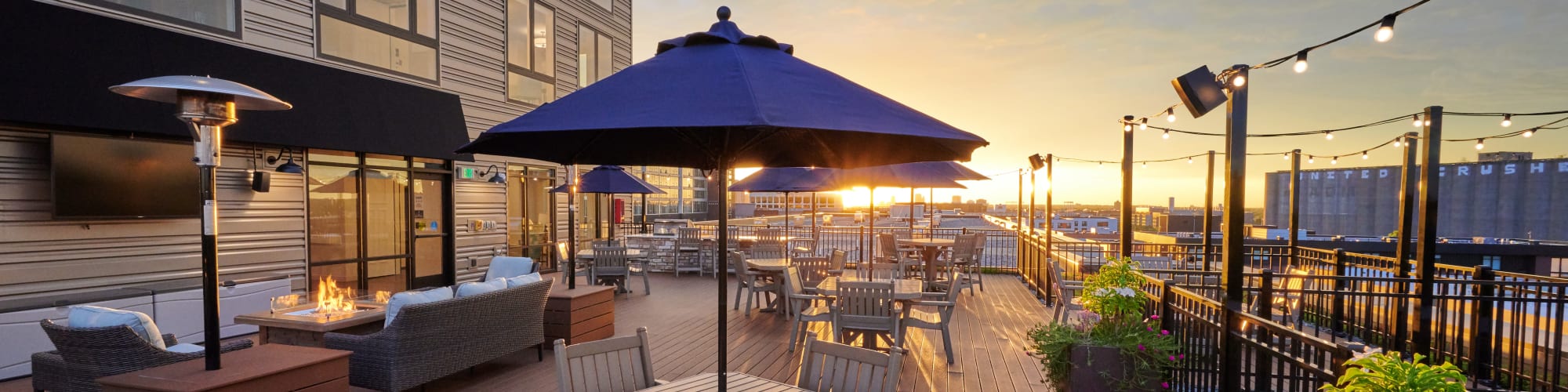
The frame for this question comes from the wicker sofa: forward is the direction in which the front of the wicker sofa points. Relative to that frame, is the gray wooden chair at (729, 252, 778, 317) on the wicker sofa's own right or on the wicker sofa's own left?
on the wicker sofa's own right

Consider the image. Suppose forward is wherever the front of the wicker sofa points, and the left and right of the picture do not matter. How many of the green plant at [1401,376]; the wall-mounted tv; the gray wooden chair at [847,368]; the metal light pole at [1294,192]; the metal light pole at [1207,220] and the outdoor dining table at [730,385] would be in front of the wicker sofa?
1

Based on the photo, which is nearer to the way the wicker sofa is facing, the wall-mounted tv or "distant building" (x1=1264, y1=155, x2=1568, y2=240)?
the wall-mounted tv

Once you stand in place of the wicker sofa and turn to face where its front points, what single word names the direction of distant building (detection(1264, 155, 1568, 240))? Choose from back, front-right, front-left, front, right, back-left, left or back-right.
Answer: back-right

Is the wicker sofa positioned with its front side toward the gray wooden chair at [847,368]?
no

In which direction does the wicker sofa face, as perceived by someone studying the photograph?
facing away from the viewer and to the left of the viewer

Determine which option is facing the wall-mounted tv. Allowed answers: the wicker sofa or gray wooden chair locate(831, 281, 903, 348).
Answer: the wicker sofa

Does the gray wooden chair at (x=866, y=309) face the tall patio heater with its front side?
no

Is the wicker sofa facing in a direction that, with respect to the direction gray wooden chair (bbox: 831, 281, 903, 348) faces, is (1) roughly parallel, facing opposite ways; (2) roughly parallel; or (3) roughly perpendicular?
roughly perpendicular

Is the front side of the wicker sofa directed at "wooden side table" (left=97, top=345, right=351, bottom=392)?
no

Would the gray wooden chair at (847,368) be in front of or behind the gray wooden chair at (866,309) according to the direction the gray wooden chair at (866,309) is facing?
behind

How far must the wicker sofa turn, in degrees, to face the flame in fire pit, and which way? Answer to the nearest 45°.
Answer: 0° — it already faces it

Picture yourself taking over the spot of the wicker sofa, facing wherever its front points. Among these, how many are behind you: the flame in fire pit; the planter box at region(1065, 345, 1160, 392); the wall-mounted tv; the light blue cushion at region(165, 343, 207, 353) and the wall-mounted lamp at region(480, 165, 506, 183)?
1

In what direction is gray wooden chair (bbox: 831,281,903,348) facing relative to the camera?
away from the camera

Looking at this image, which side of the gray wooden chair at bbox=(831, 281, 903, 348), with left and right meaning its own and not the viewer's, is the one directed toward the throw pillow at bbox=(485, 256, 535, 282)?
left

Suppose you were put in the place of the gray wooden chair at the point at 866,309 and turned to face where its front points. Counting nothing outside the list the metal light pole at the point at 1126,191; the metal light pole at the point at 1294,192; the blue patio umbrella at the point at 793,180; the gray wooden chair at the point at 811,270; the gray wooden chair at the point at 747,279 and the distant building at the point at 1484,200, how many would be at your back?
0

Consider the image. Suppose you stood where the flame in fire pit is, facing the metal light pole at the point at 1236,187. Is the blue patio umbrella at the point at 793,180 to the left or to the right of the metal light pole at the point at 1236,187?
left

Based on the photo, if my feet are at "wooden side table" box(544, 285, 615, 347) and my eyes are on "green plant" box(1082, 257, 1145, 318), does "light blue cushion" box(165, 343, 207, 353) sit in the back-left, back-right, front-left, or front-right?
back-right

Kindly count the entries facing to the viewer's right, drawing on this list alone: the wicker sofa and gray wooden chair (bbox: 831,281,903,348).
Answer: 0
